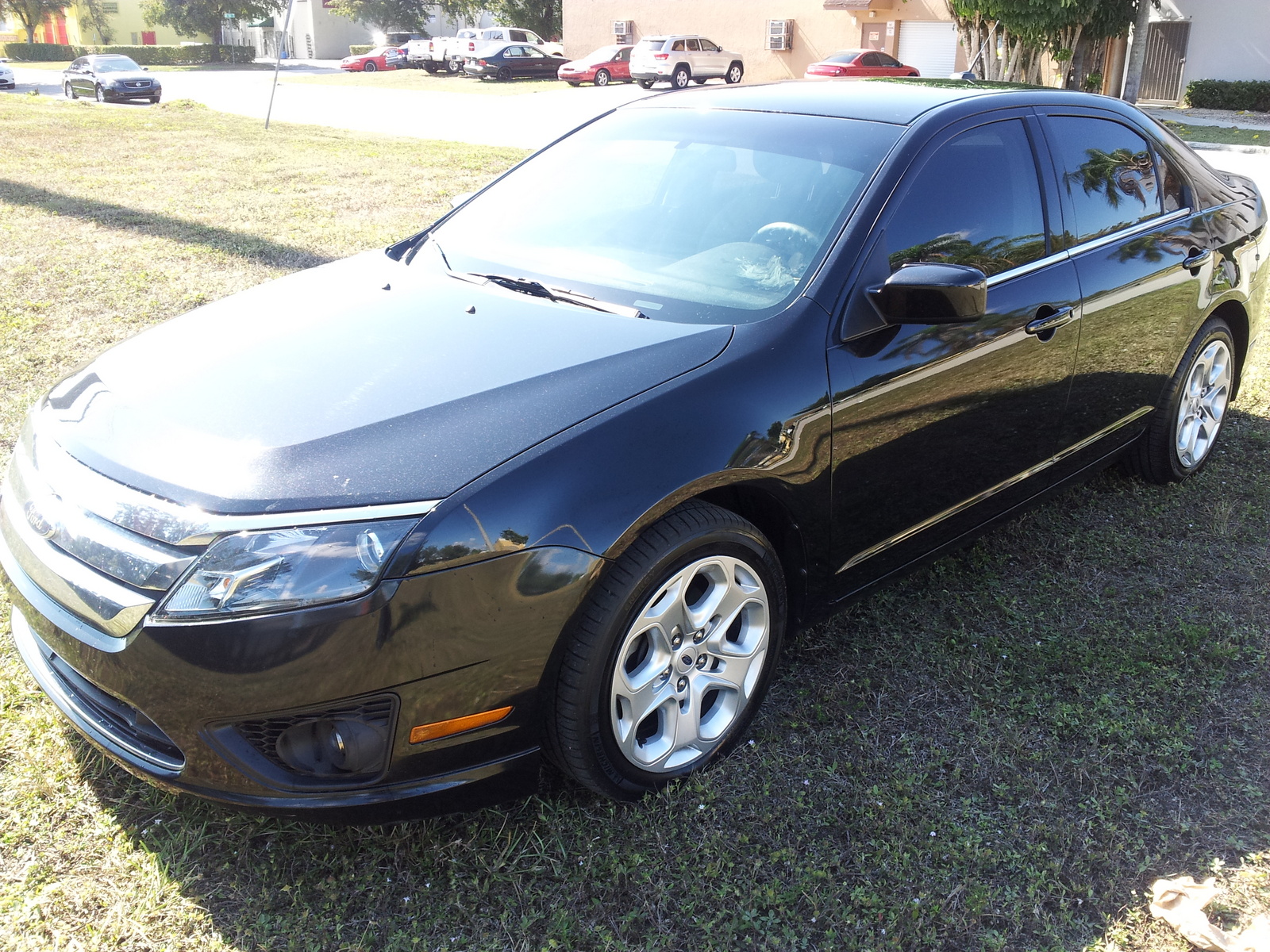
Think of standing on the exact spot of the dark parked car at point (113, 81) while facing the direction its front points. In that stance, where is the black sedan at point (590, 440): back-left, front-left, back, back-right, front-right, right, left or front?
front-right

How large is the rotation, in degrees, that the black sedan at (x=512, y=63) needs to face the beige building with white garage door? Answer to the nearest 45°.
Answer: approximately 45° to its right

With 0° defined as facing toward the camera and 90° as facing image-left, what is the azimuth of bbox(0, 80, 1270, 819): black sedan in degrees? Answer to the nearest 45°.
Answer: approximately 45°

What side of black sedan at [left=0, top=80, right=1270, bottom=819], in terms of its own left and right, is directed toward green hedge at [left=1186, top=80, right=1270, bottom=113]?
back

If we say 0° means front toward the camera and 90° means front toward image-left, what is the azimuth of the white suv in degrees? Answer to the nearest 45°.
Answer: approximately 225°

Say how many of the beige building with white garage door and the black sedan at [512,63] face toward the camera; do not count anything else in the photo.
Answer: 1

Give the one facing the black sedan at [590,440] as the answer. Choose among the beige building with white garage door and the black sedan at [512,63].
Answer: the beige building with white garage door

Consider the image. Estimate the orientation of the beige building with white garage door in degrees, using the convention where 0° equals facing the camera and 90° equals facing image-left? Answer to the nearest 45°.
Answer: approximately 0°

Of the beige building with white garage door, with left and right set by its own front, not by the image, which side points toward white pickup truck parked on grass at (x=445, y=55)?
right
